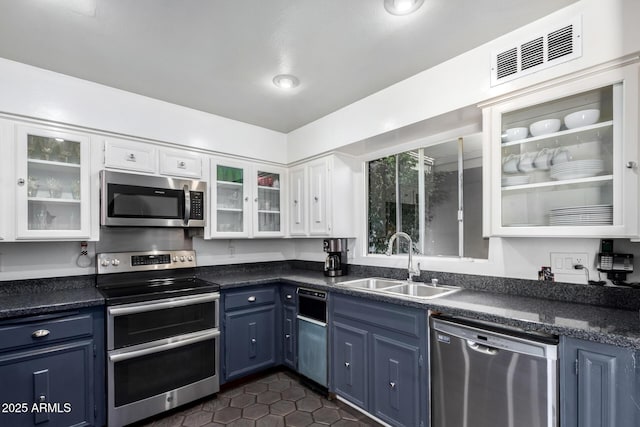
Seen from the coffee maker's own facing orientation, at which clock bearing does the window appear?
The window is roughly at 8 o'clock from the coffee maker.

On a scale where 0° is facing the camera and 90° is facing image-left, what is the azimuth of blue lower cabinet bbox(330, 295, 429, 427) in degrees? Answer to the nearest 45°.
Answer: approximately 45°

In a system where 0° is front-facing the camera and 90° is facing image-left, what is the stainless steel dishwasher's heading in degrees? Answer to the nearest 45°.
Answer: approximately 45°

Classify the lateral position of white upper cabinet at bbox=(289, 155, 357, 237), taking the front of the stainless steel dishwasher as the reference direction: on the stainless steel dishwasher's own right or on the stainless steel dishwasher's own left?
on the stainless steel dishwasher's own right

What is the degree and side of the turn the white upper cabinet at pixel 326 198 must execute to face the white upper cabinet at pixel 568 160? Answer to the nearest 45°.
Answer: approximately 90° to its left

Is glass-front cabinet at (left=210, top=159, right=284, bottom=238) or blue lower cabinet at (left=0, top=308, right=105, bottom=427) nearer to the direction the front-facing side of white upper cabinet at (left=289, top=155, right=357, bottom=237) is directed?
the blue lower cabinet

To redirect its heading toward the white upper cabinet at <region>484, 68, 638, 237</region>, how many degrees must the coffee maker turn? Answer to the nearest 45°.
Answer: approximately 90° to its left
